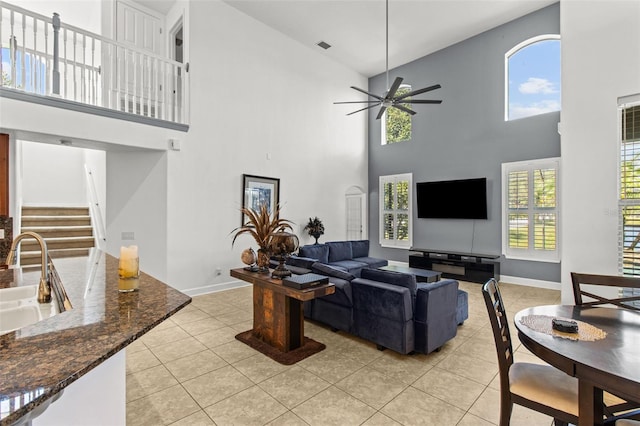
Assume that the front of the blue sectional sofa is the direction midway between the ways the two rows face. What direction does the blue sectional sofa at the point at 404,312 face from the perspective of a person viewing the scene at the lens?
facing away from the viewer and to the right of the viewer

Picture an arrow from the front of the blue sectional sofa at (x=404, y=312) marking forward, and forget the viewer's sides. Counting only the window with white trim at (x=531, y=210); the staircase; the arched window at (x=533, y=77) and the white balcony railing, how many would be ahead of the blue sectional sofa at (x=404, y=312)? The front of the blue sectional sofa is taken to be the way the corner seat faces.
2

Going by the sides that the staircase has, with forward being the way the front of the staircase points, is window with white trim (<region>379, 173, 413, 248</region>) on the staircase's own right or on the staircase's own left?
on the staircase's own left

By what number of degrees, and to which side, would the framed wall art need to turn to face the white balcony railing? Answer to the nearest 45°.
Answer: approximately 135° to its right

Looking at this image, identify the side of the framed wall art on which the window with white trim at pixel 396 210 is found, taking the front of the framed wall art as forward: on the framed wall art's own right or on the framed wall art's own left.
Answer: on the framed wall art's own left

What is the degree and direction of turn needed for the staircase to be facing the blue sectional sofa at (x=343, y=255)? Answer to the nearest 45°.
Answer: approximately 45° to its left

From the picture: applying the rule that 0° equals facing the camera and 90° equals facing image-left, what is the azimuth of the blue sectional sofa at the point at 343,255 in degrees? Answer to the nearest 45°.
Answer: approximately 315°

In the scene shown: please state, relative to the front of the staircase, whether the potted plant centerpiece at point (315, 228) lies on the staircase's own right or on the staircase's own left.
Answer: on the staircase's own left

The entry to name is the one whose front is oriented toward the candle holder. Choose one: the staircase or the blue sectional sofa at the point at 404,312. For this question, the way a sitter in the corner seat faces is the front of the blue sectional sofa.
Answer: the staircase

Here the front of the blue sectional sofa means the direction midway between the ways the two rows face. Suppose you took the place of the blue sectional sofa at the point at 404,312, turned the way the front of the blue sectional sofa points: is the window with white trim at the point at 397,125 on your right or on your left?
on your left

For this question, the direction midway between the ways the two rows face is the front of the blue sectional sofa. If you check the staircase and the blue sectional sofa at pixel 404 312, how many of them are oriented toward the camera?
1
